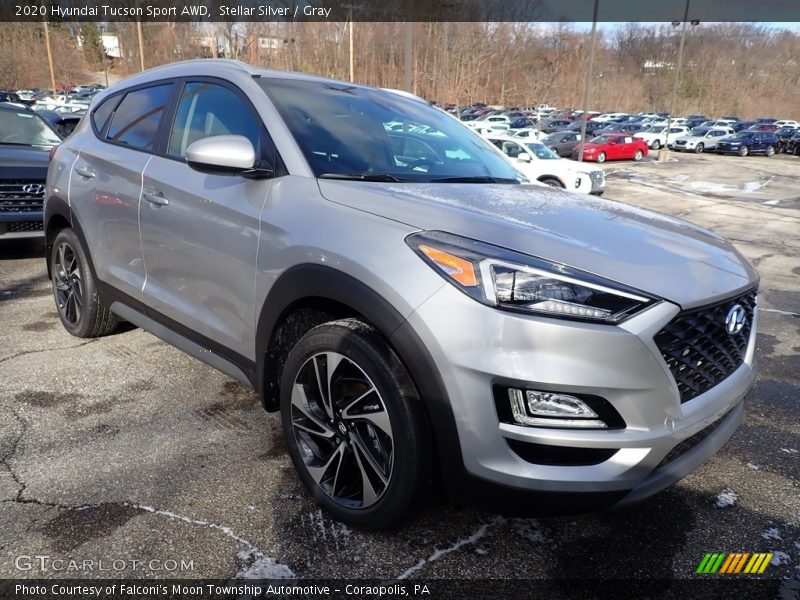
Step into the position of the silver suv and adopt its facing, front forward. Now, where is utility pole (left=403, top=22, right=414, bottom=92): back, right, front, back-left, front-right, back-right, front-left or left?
back-left

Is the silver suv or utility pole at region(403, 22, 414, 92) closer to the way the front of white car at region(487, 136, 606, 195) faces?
the silver suv

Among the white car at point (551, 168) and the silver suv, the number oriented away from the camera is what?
0

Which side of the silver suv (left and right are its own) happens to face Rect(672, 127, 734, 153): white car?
left

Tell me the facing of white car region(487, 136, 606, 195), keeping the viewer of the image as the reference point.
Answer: facing the viewer and to the right of the viewer

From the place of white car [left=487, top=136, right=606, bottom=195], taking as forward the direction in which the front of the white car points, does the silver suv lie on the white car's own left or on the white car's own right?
on the white car's own right

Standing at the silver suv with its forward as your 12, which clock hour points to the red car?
The red car is roughly at 8 o'clock from the silver suv.

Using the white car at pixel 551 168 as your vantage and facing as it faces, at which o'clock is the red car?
The red car is roughly at 8 o'clock from the white car.

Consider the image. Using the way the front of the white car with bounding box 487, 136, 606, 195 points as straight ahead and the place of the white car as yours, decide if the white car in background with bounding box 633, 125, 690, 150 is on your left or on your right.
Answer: on your left
